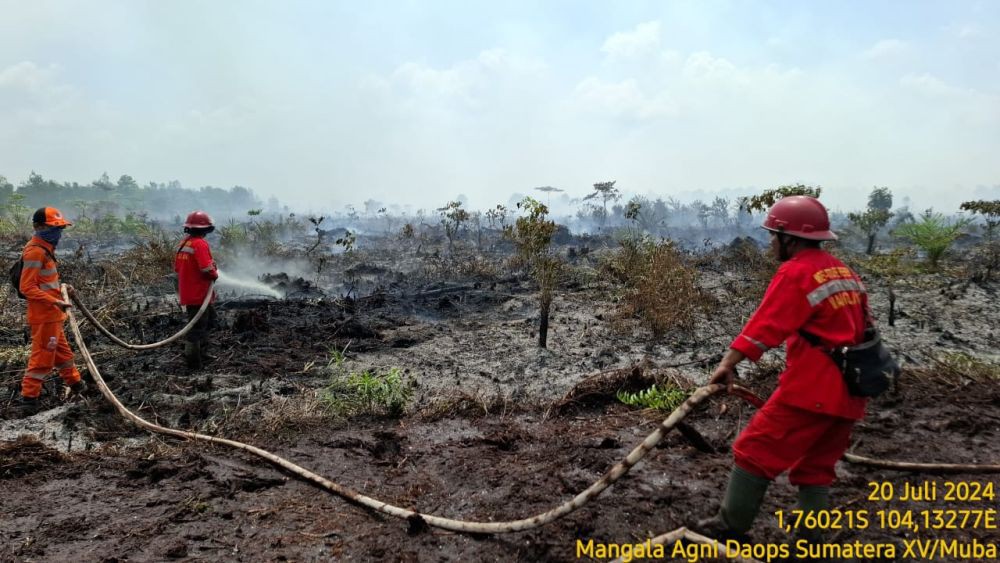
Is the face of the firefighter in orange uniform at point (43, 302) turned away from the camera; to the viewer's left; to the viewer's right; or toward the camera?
to the viewer's right

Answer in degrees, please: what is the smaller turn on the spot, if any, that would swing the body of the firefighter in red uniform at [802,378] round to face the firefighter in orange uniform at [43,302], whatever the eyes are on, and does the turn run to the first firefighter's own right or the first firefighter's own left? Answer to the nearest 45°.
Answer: approximately 45° to the first firefighter's own left

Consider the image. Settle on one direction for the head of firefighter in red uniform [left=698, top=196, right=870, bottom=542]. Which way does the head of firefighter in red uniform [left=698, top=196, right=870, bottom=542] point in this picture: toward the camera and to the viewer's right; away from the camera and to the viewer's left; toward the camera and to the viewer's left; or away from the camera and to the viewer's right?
away from the camera and to the viewer's left

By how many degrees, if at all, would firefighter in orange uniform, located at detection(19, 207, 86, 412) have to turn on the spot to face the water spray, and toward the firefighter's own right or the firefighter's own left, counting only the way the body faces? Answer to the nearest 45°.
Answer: approximately 45° to the firefighter's own left

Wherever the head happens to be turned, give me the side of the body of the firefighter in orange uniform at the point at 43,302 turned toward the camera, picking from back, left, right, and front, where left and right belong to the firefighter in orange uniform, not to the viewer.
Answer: right

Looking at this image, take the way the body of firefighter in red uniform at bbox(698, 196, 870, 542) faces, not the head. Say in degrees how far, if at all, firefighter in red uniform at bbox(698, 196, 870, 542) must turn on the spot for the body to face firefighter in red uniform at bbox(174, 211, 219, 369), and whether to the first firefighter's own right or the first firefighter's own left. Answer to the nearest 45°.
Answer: approximately 45° to the first firefighter's own left

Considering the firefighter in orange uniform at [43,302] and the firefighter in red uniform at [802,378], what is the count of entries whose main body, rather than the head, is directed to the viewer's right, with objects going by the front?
1

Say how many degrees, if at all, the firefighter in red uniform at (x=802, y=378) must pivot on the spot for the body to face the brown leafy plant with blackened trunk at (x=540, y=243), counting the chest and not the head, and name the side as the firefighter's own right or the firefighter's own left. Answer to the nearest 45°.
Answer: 0° — they already face it

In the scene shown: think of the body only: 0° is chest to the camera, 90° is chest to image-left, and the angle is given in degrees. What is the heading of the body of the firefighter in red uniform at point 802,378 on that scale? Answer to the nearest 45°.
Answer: approximately 135°
